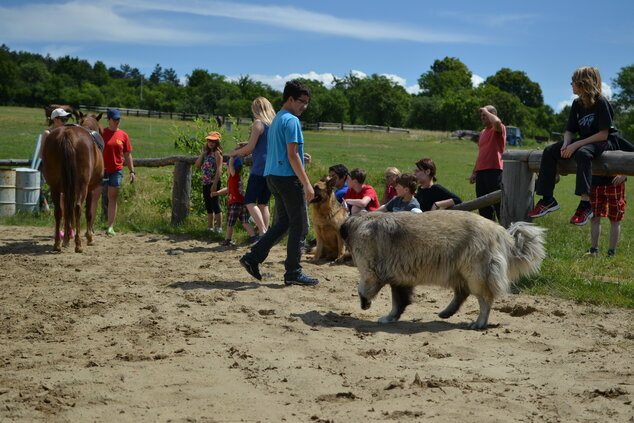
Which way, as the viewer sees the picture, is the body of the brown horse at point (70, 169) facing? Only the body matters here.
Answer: away from the camera

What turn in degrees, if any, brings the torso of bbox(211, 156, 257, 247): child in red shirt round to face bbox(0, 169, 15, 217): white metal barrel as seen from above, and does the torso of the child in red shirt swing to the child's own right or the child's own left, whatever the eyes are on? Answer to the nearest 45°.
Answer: approximately 45° to the child's own right

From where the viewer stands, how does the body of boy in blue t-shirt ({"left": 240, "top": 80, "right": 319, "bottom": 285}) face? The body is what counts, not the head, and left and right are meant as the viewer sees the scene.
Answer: facing to the right of the viewer

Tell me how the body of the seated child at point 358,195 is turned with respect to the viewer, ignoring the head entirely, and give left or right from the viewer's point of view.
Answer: facing the viewer and to the left of the viewer

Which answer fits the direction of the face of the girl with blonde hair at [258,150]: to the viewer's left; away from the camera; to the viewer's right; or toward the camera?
away from the camera

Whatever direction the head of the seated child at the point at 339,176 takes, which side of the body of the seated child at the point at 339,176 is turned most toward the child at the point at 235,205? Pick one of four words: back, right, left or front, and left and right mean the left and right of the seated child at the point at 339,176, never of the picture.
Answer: front

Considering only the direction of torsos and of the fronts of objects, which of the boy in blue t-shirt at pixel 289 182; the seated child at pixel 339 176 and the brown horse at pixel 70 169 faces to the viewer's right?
the boy in blue t-shirt

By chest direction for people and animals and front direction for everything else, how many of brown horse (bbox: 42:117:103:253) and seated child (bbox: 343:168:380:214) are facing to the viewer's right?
0

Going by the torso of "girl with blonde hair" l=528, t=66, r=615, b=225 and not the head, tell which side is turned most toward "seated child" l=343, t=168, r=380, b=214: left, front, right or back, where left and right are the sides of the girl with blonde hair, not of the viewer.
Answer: right
